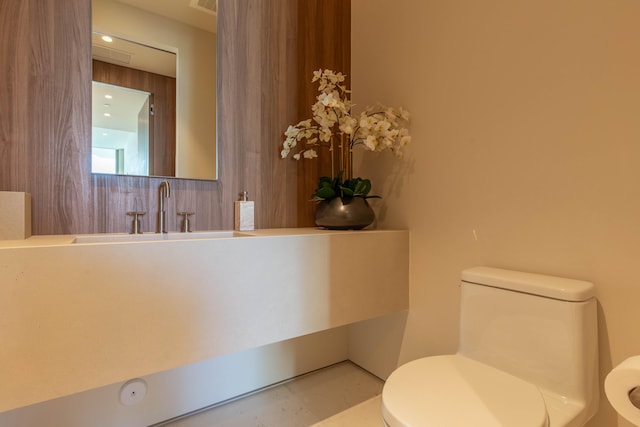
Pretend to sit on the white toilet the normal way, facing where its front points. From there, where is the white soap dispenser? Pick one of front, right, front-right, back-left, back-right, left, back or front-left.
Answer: front-right

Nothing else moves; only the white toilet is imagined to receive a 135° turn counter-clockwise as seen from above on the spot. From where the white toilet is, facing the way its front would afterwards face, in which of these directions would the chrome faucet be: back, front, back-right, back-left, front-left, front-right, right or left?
back

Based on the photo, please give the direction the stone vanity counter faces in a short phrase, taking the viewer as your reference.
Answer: facing the viewer and to the right of the viewer

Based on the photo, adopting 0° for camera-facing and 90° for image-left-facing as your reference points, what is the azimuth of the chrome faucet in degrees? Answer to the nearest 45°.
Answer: approximately 315°

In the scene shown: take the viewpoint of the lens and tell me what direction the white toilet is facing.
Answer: facing the viewer and to the left of the viewer

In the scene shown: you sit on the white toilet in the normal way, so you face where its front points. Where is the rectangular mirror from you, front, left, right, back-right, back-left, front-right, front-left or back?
front-right
